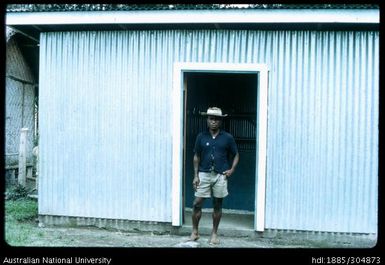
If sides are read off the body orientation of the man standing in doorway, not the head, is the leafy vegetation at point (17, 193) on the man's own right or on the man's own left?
on the man's own right

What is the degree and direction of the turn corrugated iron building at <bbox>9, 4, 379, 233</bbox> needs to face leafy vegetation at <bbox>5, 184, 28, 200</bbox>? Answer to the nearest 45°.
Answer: approximately 135° to its right

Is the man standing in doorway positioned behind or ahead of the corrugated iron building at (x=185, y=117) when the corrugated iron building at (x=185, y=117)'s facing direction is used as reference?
ahead

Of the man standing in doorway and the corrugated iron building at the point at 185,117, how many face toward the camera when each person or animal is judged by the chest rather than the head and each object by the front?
2

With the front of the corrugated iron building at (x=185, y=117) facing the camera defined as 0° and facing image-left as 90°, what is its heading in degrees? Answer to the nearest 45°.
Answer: approximately 0°

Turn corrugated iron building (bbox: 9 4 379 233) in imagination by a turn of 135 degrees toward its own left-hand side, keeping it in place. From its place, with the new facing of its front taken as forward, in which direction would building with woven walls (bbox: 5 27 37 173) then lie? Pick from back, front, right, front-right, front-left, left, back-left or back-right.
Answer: left

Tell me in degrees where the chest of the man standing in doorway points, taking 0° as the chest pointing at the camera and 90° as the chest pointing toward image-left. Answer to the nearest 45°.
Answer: approximately 0°

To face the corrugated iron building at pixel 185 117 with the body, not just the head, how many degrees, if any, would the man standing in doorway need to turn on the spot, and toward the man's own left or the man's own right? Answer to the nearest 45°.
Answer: approximately 135° to the man's own right

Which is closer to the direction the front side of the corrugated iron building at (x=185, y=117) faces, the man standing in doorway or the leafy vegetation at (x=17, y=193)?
the man standing in doorway

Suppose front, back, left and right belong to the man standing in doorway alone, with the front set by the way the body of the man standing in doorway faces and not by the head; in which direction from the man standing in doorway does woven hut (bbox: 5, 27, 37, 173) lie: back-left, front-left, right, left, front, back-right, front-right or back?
back-right
